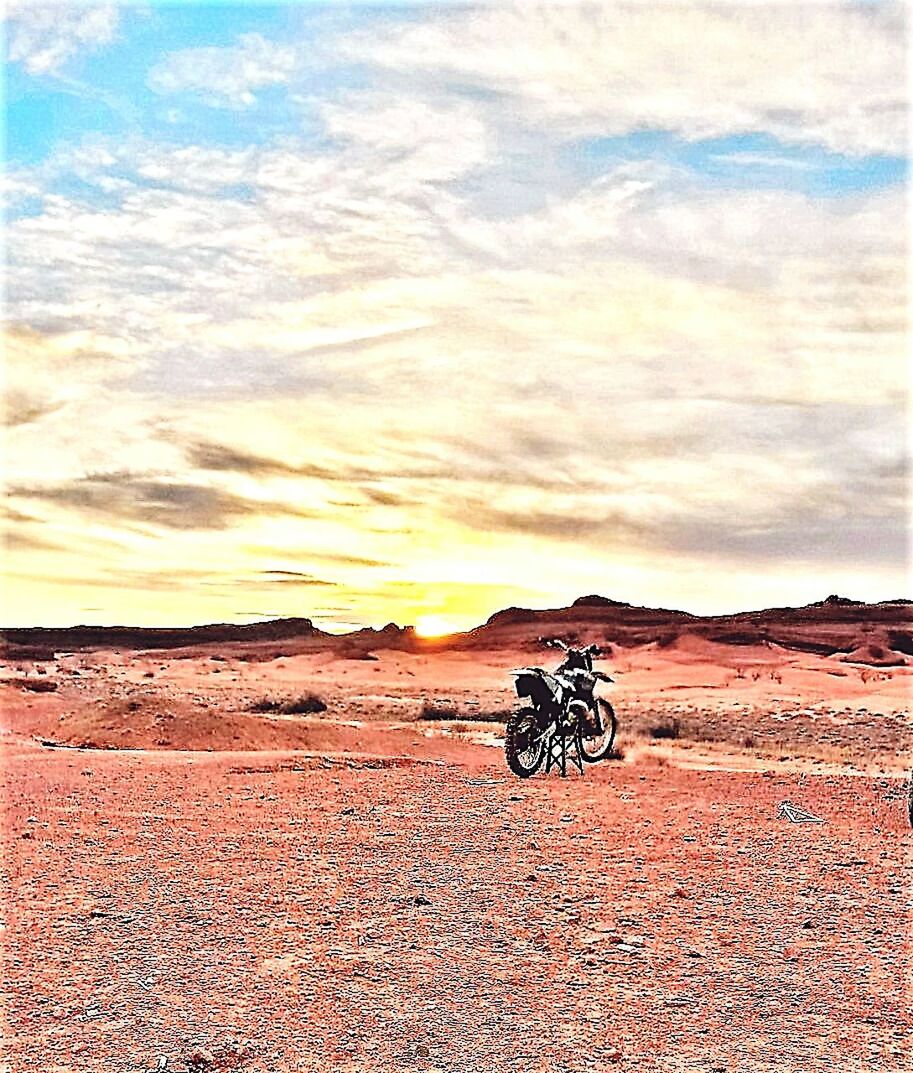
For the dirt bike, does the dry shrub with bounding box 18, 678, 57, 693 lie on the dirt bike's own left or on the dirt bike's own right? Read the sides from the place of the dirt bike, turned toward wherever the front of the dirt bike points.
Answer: on the dirt bike's own left

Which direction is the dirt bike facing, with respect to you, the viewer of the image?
facing away from the viewer and to the right of the viewer

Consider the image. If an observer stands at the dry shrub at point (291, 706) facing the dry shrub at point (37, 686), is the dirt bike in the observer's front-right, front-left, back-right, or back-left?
back-left
